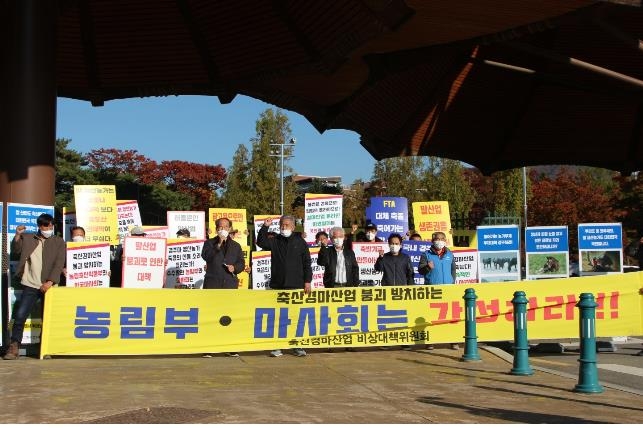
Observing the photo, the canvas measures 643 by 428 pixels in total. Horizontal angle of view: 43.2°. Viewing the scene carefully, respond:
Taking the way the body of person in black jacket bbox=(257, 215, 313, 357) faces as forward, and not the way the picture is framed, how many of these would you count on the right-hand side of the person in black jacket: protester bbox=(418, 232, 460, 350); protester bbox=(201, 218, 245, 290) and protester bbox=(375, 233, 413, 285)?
1

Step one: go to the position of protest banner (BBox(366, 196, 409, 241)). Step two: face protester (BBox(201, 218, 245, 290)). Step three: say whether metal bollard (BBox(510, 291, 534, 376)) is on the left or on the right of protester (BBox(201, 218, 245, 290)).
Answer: left

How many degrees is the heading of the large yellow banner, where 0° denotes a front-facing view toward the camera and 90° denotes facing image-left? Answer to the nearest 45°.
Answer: approximately 0°

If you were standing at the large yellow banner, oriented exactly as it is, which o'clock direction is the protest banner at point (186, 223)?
The protest banner is roughly at 5 o'clock from the large yellow banner.

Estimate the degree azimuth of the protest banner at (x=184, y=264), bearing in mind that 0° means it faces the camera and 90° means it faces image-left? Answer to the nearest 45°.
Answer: approximately 0°

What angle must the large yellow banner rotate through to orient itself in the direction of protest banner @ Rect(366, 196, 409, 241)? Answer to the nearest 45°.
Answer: approximately 180°
